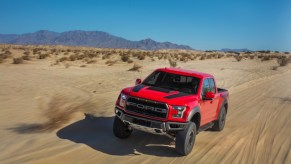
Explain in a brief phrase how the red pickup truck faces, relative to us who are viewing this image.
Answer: facing the viewer and to the left of the viewer
